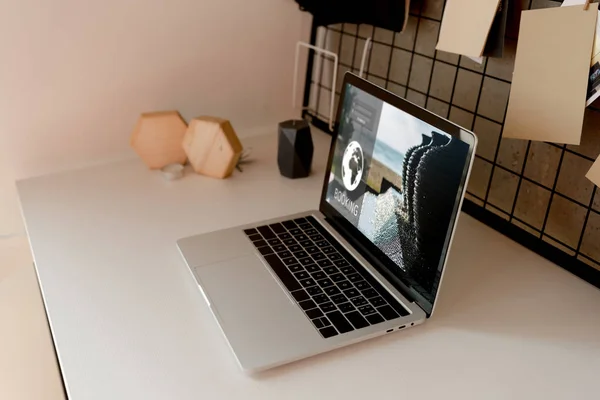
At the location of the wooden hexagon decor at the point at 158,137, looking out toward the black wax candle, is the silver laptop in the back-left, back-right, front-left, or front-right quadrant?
front-right

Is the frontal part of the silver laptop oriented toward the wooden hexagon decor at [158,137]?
no

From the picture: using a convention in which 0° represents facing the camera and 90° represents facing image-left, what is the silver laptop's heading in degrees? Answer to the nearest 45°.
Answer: approximately 45°
